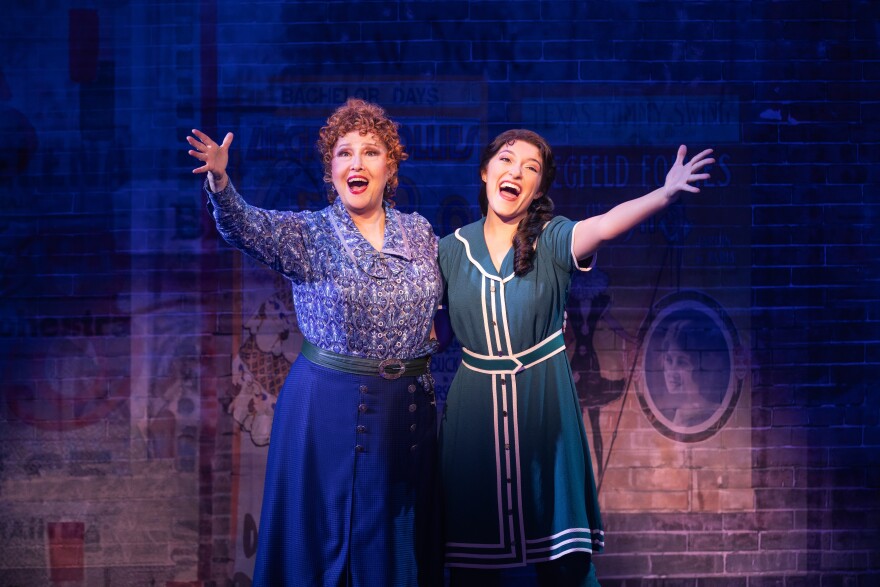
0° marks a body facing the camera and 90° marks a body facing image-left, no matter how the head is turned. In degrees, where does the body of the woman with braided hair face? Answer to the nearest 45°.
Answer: approximately 0°
